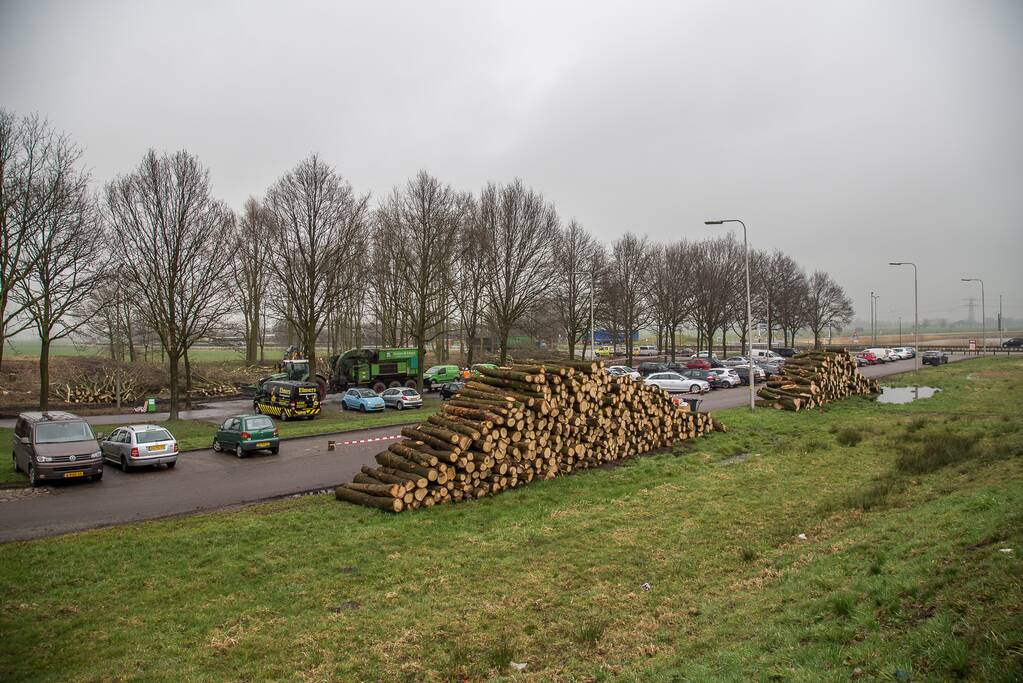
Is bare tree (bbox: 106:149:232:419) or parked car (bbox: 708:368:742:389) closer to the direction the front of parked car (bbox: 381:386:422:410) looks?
the bare tree

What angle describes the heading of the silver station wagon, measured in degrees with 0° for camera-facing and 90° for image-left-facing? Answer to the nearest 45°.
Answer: approximately 135°

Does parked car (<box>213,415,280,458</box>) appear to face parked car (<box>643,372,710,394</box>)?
no

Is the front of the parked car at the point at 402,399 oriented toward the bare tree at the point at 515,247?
no

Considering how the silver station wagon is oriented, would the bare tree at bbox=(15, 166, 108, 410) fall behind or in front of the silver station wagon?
in front

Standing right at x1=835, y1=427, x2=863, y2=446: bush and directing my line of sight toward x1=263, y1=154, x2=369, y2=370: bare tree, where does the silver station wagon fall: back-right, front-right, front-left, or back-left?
front-left

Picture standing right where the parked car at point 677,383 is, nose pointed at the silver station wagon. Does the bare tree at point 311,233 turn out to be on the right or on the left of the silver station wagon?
right

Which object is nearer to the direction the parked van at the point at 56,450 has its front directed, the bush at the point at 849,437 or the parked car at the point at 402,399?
the bush

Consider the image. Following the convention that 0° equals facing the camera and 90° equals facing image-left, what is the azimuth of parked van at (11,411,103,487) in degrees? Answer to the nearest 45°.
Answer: approximately 315°

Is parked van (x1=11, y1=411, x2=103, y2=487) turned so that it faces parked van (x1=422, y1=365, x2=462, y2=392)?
no
